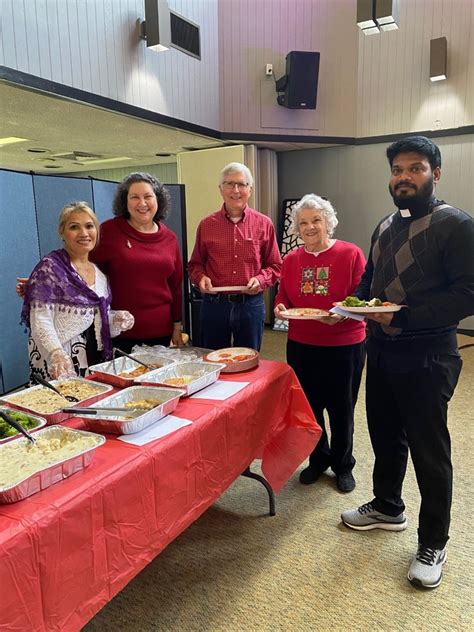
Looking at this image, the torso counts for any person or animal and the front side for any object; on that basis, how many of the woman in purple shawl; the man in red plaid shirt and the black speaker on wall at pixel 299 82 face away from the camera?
0

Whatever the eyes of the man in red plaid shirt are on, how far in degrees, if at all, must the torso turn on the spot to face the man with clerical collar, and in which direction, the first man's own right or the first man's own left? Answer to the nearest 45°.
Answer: approximately 45° to the first man's own left

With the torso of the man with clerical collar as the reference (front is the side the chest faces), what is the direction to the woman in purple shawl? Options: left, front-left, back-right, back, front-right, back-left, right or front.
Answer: front-right

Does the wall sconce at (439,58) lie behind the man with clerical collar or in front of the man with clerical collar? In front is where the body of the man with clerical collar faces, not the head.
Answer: behind

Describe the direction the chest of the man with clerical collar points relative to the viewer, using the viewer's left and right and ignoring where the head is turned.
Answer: facing the viewer and to the left of the viewer

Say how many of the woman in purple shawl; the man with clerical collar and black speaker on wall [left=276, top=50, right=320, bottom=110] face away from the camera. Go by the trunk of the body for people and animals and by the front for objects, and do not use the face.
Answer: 0

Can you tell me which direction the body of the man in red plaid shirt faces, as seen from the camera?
toward the camera

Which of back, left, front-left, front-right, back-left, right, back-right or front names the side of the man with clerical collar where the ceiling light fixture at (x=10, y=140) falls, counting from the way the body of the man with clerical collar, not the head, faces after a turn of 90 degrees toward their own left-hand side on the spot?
back

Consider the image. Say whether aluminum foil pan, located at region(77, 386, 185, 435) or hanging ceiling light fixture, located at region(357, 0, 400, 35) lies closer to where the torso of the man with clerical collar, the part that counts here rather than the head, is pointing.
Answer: the aluminum foil pan

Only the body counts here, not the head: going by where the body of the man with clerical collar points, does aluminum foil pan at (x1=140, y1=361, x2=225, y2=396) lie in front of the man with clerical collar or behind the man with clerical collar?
in front

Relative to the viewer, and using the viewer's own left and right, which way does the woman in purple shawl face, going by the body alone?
facing the viewer and to the right of the viewer

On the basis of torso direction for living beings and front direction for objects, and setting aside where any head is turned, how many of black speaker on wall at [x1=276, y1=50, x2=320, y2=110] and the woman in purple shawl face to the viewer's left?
0
